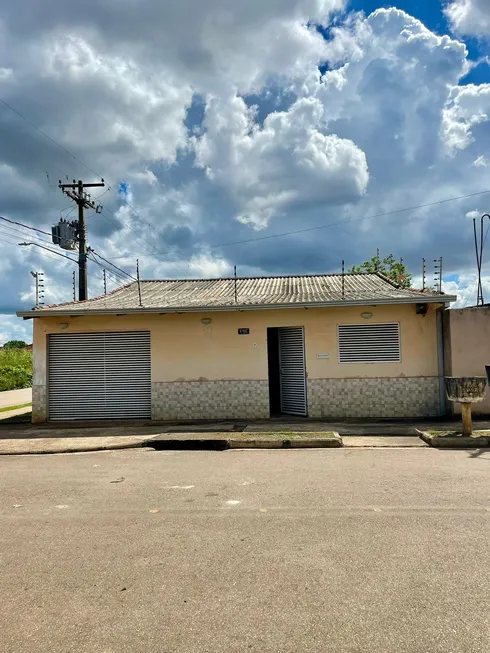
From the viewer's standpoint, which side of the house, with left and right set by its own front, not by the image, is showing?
front

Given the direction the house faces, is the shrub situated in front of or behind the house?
behind

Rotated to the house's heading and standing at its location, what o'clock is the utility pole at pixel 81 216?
The utility pole is roughly at 5 o'clock from the house.
